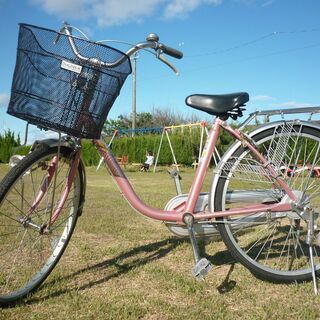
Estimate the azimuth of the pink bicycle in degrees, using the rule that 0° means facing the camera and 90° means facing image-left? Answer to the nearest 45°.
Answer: approximately 90°
